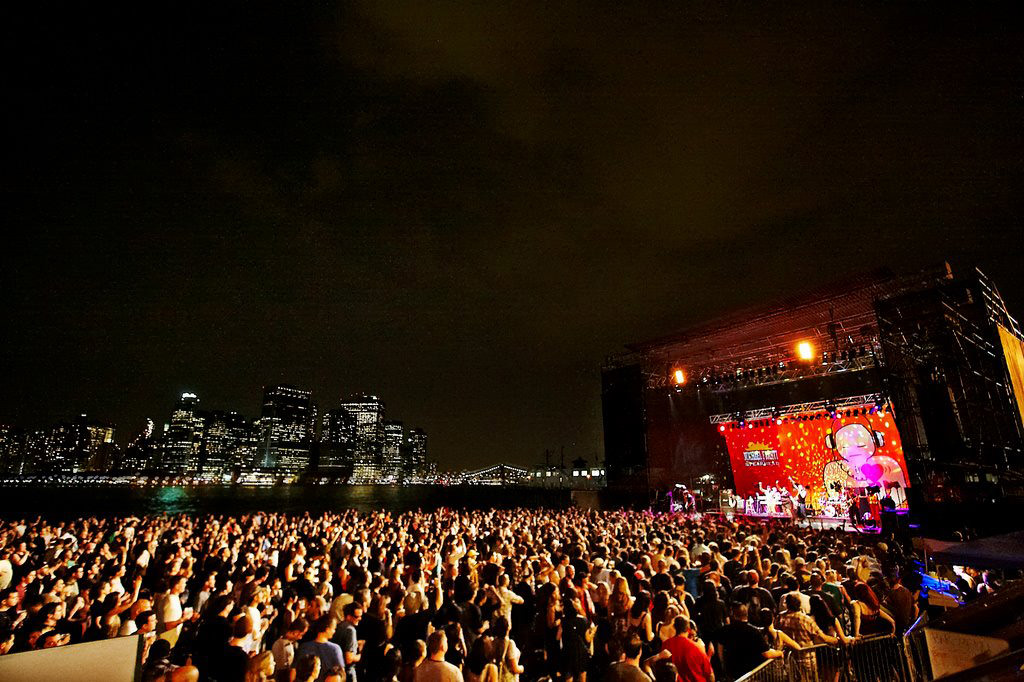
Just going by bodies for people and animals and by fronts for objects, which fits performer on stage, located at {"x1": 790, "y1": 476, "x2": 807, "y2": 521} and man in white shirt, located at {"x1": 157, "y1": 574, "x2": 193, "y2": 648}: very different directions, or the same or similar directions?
very different directions

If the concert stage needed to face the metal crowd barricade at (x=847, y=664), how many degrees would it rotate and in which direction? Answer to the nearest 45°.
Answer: approximately 45° to its left

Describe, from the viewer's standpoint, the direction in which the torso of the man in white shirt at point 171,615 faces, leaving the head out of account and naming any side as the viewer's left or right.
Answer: facing to the right of the viewer

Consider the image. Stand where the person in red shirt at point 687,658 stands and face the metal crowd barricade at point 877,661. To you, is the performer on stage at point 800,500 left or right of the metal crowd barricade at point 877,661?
left

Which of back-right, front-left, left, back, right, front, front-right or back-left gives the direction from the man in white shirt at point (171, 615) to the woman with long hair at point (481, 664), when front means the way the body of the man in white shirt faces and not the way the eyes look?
front-right

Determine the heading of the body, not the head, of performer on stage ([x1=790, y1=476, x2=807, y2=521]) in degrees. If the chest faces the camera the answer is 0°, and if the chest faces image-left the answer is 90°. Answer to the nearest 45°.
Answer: approximately 45°

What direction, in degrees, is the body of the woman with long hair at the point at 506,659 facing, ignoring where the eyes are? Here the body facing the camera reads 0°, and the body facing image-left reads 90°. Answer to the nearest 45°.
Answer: approximately 225°

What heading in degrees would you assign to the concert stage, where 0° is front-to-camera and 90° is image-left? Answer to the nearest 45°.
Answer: approximately 45°

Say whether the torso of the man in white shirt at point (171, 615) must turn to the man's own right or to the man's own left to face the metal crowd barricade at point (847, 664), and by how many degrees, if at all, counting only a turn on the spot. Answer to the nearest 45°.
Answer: approximately 45° to the man's own right

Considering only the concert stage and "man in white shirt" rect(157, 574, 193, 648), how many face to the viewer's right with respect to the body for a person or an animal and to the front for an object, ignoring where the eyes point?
1

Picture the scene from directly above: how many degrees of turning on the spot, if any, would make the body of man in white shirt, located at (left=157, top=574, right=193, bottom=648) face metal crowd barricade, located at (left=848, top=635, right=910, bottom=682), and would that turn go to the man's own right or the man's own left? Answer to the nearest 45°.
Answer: approximately 45° to the man's own right

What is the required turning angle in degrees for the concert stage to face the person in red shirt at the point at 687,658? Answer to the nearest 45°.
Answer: approximately 45° to its left

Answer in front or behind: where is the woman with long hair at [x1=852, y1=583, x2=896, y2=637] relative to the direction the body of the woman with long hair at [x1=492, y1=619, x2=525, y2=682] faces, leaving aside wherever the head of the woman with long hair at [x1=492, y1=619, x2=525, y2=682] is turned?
in front

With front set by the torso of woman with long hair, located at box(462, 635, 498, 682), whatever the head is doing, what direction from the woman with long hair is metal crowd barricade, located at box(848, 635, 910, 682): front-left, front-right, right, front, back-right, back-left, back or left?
front-right

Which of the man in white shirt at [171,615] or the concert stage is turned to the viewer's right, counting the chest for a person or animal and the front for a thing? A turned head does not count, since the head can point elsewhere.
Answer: the man in white shirt
